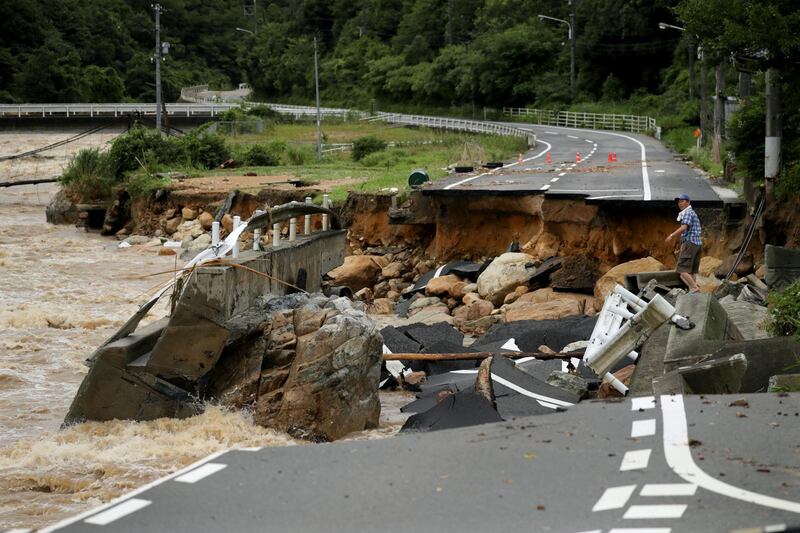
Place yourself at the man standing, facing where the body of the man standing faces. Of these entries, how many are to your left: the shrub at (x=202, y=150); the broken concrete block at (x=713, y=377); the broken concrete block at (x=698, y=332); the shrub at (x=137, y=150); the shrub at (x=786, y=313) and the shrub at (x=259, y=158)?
3

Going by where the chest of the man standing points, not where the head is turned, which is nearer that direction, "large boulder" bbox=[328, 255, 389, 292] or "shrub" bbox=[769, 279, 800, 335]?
the large boulder

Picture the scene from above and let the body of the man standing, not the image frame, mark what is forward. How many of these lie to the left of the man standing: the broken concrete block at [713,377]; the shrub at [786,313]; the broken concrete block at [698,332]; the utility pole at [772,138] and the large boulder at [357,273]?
3

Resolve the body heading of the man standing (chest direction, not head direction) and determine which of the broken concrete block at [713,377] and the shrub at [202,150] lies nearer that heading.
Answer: the shrub

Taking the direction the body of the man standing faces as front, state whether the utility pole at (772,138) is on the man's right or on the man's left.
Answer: on the man's right

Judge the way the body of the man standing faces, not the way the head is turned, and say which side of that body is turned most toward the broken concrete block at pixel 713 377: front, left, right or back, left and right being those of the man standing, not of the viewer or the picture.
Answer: left

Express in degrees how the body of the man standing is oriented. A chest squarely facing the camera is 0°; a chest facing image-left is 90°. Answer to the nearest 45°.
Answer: approximately 90°

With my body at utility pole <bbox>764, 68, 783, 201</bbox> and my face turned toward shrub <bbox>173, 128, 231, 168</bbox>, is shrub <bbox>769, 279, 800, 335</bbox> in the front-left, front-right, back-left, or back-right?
back-left

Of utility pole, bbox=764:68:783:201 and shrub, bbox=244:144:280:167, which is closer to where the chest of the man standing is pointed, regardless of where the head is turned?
the shrub

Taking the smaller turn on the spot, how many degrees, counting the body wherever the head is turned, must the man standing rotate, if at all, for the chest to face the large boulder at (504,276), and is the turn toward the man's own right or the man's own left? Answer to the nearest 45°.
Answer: approximately 45° to the man's own right

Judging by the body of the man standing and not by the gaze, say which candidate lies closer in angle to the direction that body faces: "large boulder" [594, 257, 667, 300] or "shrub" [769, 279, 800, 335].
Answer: the large boulder

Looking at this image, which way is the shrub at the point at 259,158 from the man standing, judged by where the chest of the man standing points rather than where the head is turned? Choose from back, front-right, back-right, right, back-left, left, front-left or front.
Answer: front-right

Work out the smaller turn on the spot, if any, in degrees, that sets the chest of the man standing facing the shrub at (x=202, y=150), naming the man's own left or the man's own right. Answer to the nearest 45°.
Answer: approximately 45° to the man's own right

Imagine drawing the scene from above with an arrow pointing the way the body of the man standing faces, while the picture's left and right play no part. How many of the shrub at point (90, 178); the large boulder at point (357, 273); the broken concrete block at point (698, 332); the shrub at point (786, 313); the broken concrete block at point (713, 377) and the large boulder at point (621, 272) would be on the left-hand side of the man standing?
3

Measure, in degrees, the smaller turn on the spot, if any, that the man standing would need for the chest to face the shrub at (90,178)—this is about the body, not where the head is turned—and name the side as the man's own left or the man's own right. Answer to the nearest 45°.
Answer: approximately 45° to the man's own right

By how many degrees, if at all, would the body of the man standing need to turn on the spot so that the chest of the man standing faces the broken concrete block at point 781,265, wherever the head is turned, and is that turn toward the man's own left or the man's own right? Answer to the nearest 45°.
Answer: approximately 135° to the man's own left
